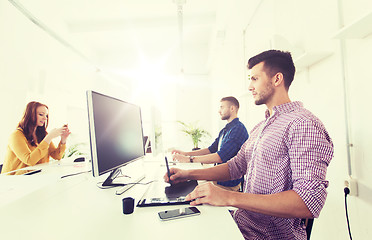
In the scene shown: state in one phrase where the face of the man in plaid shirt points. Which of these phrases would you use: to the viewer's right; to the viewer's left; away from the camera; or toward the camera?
to the viewer's left

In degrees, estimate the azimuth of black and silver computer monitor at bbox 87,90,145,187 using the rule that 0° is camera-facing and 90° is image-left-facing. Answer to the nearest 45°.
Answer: approximately 315°

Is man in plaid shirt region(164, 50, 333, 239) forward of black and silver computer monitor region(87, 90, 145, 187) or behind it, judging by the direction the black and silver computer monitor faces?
forward

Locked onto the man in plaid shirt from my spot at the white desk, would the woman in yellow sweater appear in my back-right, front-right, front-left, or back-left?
back-left

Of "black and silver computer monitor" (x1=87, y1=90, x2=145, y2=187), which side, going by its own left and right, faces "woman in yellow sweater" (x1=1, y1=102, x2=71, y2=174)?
back

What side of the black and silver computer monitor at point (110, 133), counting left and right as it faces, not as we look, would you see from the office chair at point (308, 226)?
front
